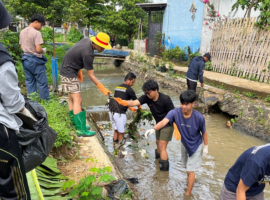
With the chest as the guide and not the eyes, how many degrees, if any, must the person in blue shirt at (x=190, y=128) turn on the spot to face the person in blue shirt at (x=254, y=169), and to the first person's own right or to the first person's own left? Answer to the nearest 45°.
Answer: approximately 45° to the first person's own left

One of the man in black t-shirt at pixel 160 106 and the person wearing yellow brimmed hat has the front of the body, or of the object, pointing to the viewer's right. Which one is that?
the person wearing yellow brimmed hat

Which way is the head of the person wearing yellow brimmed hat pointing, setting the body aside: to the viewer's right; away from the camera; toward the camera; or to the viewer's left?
to the viewer's right

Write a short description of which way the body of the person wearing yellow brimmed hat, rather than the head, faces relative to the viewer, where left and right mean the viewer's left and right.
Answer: facing to the right of the viewer

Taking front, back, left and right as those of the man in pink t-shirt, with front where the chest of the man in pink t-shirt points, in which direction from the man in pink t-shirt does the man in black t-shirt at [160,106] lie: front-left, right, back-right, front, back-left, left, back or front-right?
right

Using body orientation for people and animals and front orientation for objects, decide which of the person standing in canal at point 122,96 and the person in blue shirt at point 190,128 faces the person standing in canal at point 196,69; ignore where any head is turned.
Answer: the person standing in canal at point 122,96

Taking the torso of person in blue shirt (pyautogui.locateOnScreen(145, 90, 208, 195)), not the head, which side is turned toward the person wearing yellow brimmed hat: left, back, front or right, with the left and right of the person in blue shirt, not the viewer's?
right

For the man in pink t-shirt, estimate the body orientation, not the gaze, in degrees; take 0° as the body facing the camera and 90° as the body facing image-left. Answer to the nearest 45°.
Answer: approximately 225°

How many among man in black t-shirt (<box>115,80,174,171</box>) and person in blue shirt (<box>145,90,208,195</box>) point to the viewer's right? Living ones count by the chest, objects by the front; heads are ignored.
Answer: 0

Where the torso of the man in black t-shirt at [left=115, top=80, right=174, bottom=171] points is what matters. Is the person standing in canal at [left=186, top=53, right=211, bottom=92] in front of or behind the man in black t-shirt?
behind

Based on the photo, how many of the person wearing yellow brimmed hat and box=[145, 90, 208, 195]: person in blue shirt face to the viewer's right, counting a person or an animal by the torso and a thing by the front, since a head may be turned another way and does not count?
1

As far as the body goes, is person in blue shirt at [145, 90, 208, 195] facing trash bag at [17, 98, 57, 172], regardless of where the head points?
yes

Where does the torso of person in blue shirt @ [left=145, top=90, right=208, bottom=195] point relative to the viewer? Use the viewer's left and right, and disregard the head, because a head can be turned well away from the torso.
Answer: facing the viewer and to the left of the viewer
